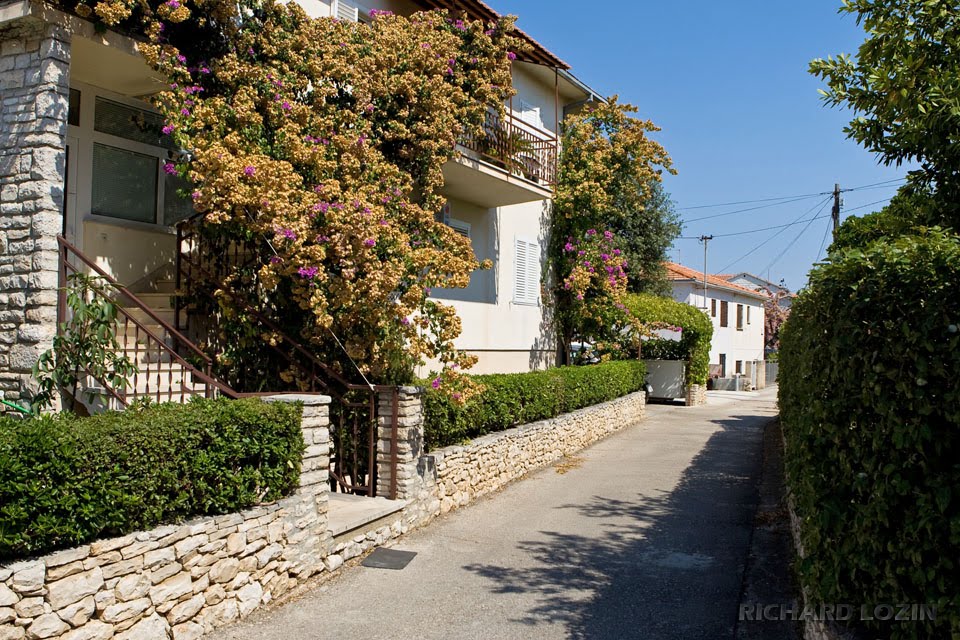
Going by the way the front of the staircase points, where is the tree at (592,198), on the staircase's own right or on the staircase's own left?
on the staircase's own left

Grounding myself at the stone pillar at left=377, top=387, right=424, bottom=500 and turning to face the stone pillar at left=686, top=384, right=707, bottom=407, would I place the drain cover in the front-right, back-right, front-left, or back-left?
back-right

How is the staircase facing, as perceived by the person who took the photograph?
facing the viewer and to the right of the viewer

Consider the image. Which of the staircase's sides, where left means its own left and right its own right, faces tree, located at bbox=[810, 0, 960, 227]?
front

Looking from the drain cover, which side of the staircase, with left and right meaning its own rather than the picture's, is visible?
front

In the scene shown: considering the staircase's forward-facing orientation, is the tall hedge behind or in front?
in front

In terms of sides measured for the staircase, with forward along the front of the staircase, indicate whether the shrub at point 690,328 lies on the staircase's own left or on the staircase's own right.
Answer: on the staircase's own left
